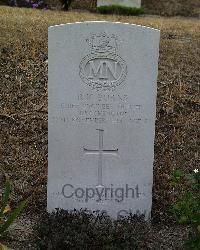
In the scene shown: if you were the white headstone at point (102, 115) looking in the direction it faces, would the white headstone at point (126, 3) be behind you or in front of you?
behind

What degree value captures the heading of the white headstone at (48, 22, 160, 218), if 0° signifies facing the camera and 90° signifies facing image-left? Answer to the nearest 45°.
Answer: approximately 0°
